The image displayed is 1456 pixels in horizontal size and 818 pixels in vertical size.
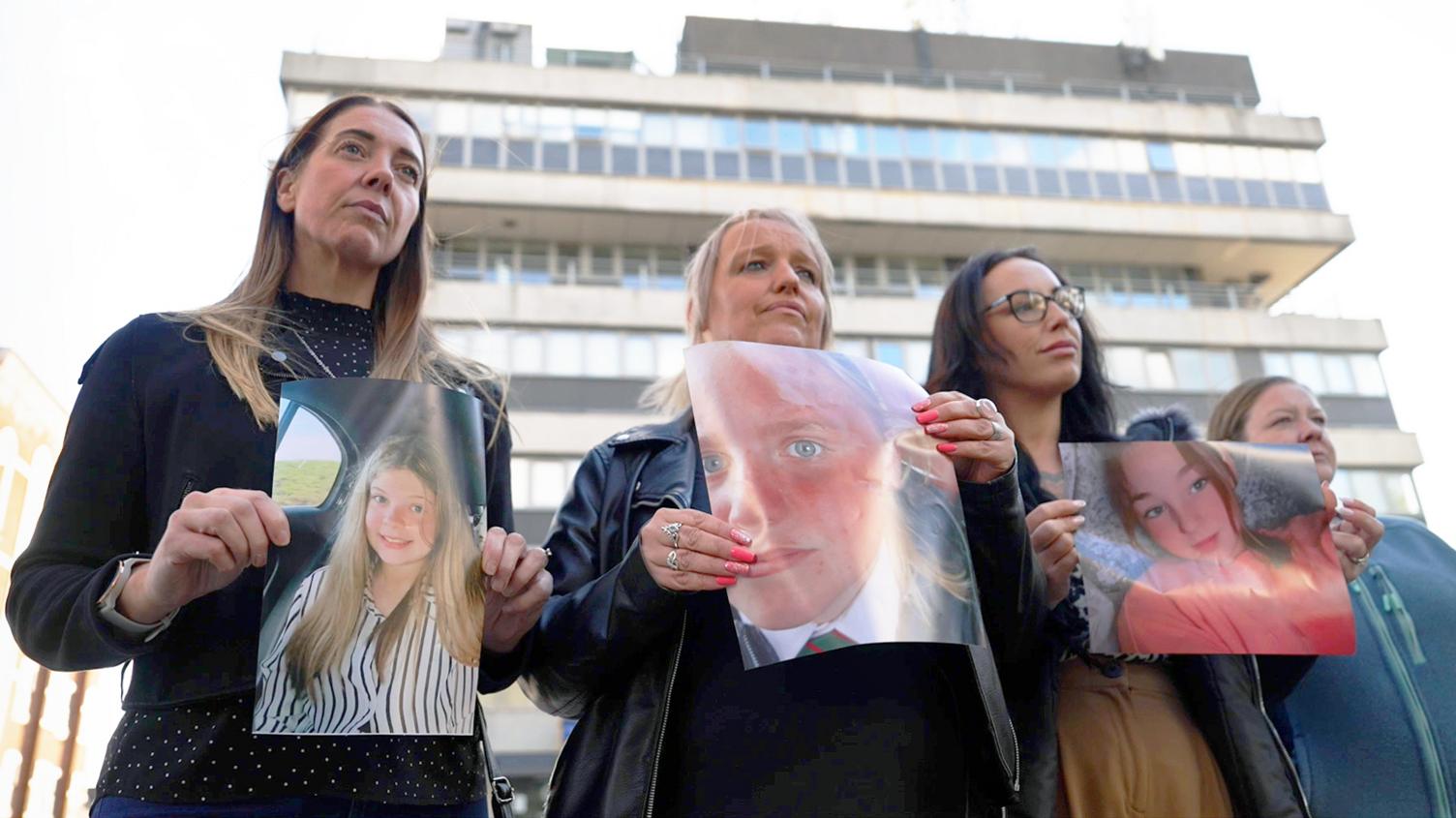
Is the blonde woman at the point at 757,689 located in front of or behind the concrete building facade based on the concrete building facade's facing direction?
in front

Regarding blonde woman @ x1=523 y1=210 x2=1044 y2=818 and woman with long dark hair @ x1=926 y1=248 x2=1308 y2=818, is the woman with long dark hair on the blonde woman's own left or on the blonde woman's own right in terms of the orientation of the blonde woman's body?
on the blonde woman's own left

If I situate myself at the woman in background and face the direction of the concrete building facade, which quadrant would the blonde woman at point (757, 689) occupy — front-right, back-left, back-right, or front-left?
back-left

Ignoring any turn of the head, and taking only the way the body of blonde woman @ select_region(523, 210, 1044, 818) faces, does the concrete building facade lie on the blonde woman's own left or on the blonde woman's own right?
on the blonde woman's own left

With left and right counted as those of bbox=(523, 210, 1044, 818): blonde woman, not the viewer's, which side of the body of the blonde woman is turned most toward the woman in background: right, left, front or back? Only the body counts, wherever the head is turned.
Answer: left

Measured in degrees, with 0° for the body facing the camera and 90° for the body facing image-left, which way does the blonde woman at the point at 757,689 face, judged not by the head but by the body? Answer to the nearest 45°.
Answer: approximately 315°

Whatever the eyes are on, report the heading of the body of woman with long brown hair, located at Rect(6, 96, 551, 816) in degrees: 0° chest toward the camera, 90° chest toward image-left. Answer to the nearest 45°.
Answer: approximately 315°

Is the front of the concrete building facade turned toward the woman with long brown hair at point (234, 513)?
yes

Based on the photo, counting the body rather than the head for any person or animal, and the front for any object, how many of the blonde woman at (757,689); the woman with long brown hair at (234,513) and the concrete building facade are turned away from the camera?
0

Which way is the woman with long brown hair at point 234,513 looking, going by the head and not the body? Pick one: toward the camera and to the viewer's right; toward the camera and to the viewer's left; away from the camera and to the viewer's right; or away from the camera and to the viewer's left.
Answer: toward the camera and to the viewer's right

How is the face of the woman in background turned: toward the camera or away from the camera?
toward the camera

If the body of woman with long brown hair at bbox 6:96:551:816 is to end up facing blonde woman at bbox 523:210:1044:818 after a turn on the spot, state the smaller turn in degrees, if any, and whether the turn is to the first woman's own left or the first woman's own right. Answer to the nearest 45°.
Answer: approximately 45° to the first woman's own left

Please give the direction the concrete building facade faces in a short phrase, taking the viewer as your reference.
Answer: facing the viewer

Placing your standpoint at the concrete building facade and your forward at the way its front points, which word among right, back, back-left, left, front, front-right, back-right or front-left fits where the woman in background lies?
front

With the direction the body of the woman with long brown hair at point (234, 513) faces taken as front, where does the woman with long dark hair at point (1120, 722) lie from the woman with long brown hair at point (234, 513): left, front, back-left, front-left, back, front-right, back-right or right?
front-left

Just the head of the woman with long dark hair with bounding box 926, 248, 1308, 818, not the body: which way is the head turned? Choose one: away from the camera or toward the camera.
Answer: toward the camera
